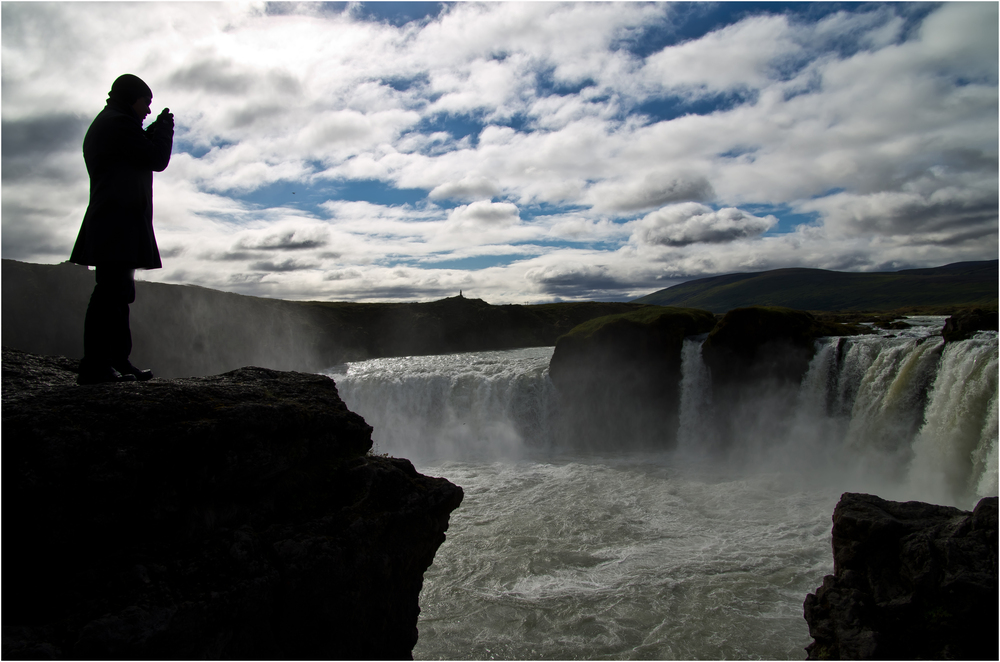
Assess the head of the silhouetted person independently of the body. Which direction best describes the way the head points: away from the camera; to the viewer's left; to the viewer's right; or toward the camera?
to the viewer's right

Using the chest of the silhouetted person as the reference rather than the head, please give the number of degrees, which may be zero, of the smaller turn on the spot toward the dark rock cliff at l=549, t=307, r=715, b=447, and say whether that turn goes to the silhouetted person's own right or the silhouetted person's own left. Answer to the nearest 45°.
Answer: approximately 45° to the silhouetted person's own left

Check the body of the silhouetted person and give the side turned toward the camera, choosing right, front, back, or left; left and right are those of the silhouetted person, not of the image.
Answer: right

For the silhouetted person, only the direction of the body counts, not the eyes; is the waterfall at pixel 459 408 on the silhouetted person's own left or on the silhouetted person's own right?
on the silhouetted person's own left

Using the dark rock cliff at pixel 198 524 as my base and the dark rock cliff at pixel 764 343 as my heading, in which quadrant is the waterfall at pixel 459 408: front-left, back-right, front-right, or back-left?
front-left

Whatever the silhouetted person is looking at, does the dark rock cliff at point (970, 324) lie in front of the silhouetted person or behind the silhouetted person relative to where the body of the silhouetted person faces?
in front
